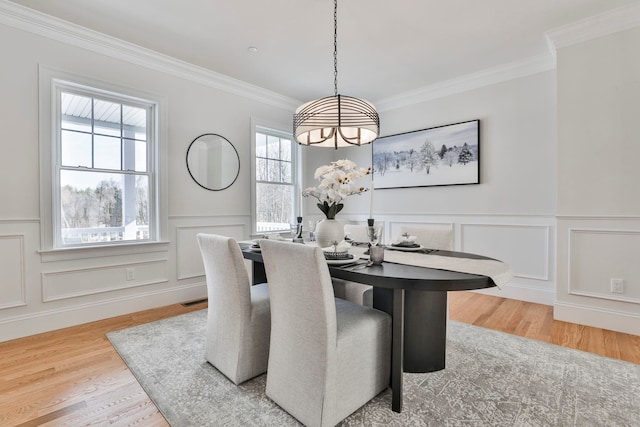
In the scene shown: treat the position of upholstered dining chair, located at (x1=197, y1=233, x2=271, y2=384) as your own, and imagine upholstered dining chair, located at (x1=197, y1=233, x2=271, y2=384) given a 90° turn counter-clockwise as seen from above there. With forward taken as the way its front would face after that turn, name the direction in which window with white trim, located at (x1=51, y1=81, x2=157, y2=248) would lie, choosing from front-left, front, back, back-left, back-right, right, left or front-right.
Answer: front

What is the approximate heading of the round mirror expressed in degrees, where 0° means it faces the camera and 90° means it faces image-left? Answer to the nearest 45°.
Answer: approximately 315°

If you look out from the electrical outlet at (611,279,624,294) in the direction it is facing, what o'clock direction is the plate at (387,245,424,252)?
The plate is roughly at 1 o'clock from the electrical outlet.

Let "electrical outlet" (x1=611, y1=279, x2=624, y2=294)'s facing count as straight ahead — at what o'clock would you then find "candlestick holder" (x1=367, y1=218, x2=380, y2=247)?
The candlestick holder is roughly at 1 o'clock from the electrical outlet.

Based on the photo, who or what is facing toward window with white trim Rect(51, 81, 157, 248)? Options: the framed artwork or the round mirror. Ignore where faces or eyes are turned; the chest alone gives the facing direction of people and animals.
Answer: the framed artwork

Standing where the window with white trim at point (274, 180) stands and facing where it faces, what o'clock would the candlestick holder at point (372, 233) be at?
The candlestick holder is roughly at 1 o'clock from the window with white trim.

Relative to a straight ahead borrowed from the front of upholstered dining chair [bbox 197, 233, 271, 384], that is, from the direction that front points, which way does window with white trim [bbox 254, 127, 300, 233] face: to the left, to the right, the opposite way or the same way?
to the right

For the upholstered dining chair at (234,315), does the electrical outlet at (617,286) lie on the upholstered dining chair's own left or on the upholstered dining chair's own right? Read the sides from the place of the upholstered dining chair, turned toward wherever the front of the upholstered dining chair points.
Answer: on the upholstered dining chair's own right

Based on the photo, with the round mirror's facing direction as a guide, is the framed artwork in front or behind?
in front

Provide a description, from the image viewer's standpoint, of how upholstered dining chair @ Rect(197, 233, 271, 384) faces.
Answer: facing away from the viewer and to the right of the viewer

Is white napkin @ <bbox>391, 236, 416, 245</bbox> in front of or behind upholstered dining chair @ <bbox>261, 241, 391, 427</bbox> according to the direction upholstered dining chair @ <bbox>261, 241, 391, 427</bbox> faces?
in front

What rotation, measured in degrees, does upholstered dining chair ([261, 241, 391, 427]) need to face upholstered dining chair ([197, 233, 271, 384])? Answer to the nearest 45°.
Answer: approximately 90° to its left

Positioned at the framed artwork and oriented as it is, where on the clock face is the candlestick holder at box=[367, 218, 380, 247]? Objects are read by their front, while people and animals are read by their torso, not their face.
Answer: The candlestick holder is roughly at 11 o'clock from the framed artwork.
